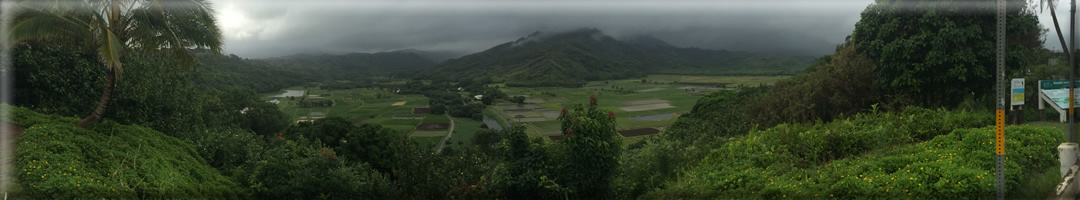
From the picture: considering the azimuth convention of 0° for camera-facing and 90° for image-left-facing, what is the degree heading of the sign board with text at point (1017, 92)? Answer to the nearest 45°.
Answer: approximately 0°

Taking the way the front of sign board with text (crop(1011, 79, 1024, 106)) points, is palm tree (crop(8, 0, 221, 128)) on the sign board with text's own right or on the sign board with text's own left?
on the sign board with text's own right

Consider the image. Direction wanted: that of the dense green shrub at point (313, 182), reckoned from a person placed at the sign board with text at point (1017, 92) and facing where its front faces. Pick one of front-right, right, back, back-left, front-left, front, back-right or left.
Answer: front-right

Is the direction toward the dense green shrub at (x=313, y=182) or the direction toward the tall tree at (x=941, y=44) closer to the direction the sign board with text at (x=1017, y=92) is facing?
the dense green shrub

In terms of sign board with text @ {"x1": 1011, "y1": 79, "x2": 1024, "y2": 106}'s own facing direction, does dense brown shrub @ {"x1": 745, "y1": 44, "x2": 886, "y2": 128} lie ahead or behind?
behind

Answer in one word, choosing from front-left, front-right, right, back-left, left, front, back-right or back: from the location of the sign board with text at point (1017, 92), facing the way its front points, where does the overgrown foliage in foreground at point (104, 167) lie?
front-right

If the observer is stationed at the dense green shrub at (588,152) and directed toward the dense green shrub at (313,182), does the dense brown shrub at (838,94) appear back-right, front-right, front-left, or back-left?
back-right

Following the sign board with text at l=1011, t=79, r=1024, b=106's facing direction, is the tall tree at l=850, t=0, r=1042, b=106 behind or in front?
behind

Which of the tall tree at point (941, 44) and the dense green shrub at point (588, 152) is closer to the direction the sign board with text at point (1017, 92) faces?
the dense green shrub

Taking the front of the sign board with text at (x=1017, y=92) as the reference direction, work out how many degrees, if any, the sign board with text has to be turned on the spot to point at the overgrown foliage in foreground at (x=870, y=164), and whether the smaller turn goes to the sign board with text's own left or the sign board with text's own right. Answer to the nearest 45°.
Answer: approximately 45° to the sign board with text's own right
